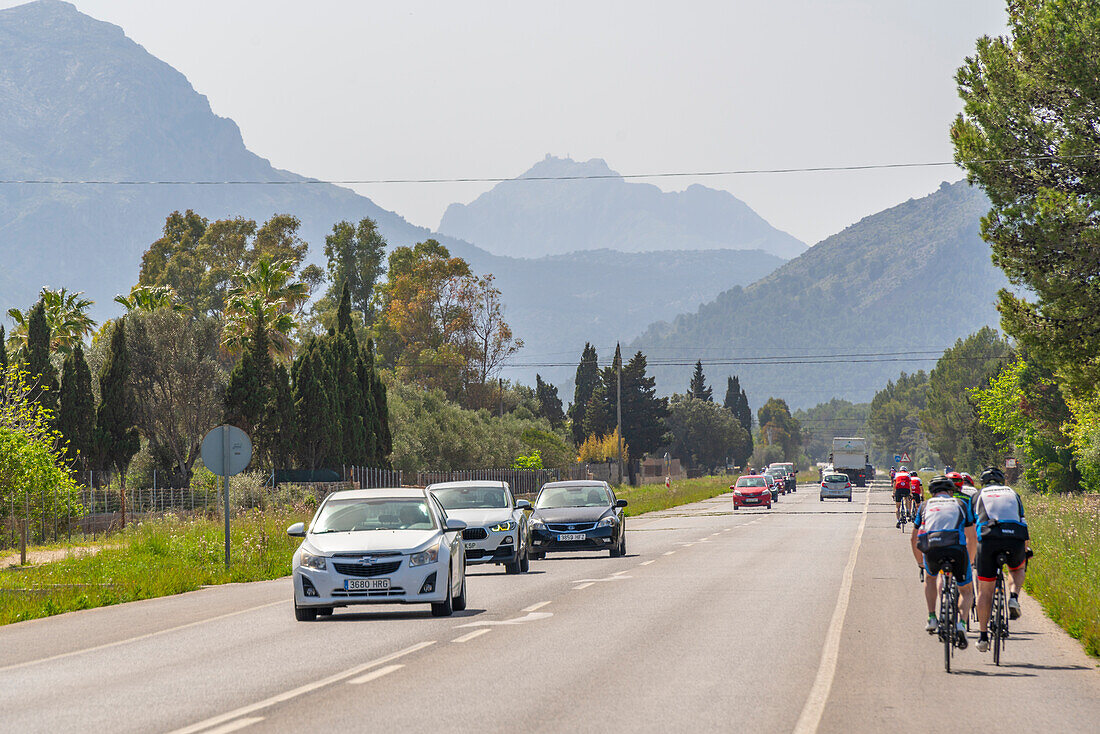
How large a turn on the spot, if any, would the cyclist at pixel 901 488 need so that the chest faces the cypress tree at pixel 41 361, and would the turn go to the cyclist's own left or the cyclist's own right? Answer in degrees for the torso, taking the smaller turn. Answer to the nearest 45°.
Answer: approximately 90° to the cyclist's own left

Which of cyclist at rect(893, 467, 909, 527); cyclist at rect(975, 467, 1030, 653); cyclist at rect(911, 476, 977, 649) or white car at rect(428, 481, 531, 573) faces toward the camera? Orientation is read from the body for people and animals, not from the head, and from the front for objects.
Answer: the white car

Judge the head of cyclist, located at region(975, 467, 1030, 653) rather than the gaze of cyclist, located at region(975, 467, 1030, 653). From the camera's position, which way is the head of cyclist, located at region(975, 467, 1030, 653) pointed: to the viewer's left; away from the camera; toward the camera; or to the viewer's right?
away from the camera

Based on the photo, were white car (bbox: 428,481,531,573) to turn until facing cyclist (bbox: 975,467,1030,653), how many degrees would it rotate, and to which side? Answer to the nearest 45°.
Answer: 0° — it already faces them

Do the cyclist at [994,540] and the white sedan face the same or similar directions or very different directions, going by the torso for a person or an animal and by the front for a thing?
very different directions

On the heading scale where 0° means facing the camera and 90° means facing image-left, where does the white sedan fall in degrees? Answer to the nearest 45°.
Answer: approximately 0°

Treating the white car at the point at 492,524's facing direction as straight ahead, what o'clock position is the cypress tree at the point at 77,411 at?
The cypress tree is roughly at 5 o'clock from the white car.

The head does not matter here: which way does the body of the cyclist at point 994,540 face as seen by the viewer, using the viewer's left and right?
facing away from the viewer

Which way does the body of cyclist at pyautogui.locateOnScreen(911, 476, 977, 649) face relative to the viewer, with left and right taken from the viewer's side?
facing away from the viewer

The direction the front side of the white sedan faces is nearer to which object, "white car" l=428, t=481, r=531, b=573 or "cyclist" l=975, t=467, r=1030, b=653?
the cyclist

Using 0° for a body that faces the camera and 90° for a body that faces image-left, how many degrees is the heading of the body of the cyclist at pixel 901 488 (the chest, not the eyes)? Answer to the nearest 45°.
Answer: approximately 180°

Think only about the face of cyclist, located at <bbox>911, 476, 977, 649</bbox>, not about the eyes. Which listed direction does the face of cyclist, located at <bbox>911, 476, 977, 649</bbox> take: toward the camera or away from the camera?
away from the camera

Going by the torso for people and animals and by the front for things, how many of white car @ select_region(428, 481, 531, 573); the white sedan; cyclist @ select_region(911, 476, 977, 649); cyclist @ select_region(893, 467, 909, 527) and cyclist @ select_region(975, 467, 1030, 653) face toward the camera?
2
